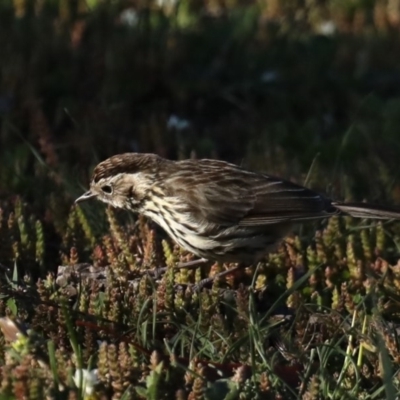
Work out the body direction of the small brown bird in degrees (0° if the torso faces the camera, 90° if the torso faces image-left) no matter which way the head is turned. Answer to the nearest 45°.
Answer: approximately 90°
